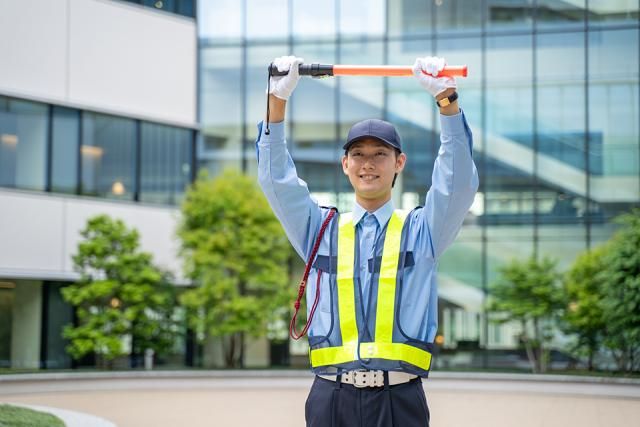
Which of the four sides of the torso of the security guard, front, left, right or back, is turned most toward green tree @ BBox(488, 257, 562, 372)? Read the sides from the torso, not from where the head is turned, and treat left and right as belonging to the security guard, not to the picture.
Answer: back

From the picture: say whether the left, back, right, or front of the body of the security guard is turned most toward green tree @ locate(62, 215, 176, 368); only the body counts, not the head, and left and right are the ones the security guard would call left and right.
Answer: back

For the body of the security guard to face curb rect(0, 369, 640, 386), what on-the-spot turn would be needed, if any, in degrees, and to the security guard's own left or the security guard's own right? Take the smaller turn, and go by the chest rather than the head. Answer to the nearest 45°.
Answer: approximately 180°

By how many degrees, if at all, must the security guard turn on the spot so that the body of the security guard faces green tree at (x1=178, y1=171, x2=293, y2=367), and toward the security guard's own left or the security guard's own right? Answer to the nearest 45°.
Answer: approximately 180°

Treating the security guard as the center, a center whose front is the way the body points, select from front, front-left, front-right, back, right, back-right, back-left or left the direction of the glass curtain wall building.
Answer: back

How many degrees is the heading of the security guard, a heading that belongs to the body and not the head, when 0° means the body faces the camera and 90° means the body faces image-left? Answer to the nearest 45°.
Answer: approximately 0°

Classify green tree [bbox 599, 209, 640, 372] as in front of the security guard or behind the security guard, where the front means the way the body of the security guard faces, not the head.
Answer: behind
